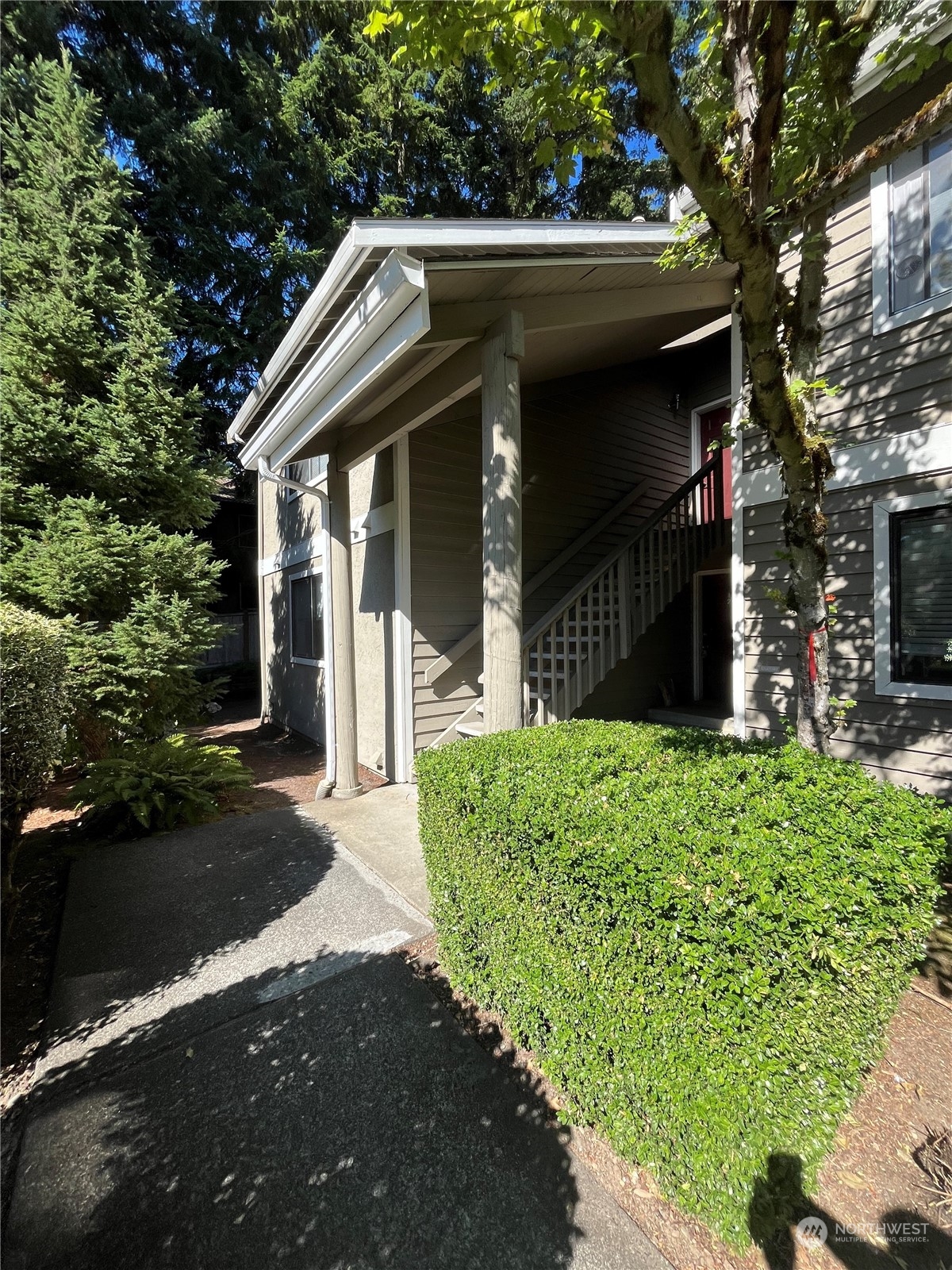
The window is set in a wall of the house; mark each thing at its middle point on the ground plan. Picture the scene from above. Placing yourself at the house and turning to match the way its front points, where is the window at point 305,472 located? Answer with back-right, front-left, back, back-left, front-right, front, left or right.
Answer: right

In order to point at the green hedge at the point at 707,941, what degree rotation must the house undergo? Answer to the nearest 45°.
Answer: approximately 45° to its left

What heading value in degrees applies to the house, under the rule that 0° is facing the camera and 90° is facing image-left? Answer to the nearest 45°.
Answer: approximately 45°
